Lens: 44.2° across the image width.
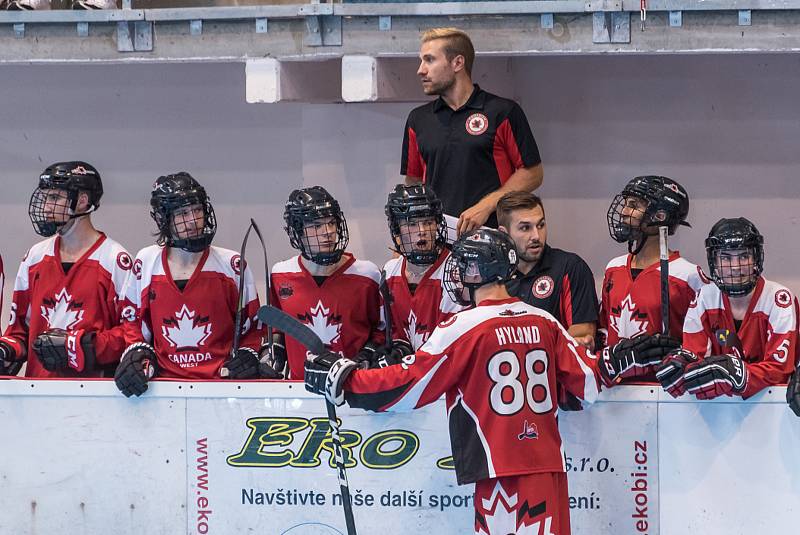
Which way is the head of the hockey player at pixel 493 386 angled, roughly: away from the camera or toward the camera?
away from the camera

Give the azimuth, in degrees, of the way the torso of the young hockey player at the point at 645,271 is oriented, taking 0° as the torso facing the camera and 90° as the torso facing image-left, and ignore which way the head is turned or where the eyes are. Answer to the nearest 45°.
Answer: approximately 45°

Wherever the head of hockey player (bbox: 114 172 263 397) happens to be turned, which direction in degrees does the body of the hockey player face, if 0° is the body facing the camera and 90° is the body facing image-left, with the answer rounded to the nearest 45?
approximately 0°

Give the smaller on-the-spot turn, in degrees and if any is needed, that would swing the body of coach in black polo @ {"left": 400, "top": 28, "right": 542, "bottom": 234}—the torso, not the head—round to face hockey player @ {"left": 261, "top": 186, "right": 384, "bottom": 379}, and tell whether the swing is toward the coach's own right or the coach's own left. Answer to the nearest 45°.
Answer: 0° — they already face them

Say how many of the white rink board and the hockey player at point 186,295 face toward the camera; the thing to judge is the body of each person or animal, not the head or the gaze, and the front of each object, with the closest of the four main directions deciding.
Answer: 2

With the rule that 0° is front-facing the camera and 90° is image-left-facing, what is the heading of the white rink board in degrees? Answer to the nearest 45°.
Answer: approximately 0°

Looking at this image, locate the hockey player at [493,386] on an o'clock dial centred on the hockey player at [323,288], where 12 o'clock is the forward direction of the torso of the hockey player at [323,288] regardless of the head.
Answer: the hockey player at [493,386] is roughly at 11 o'clock from the hockey player at [323,288].

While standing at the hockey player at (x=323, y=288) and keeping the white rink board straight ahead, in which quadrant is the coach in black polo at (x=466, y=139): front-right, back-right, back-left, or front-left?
back-left
